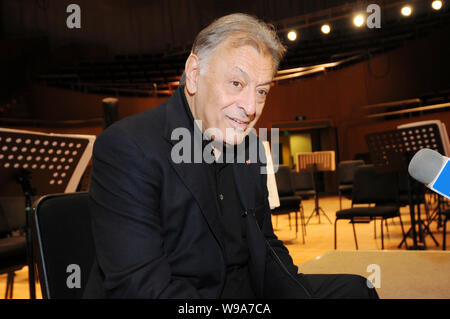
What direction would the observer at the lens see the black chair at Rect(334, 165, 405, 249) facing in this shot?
facing the viewer and to the left of the viewer

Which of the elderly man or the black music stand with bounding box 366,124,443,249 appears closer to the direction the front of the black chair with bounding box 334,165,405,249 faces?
the elderly man

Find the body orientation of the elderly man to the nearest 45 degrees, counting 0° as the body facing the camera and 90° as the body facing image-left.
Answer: approximately 315°

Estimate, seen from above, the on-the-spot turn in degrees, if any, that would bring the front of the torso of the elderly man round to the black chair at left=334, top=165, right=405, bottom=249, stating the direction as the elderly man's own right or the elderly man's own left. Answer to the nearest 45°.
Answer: approximately 90° to the elderly man's own left

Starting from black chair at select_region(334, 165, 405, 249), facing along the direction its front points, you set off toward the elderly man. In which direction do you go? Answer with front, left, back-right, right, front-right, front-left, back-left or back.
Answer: front-left

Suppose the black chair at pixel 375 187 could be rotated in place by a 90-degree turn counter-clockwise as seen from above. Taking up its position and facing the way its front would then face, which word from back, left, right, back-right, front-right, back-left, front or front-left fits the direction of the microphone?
front-right

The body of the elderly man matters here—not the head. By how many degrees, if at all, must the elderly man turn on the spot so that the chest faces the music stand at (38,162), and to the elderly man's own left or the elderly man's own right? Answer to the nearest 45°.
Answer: approximately 180°

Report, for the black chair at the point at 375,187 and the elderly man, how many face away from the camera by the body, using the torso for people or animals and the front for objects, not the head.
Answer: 0

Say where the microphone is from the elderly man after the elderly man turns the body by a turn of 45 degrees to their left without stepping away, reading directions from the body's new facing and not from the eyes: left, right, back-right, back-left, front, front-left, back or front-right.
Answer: front-right
